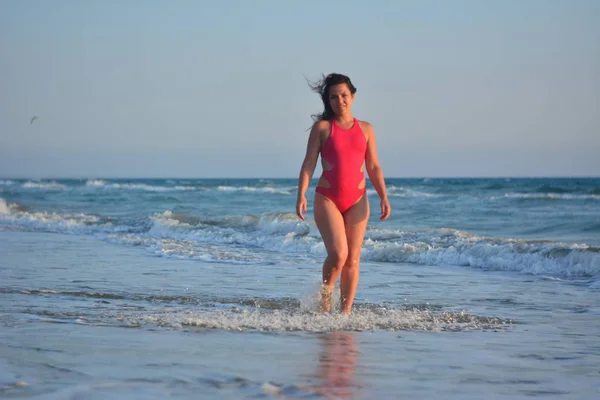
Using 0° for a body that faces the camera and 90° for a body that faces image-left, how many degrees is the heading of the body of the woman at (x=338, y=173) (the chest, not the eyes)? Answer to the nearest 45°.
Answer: approximately 0°

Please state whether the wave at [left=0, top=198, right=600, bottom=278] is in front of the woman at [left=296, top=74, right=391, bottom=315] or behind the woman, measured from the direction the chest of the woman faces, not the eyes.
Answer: behind
